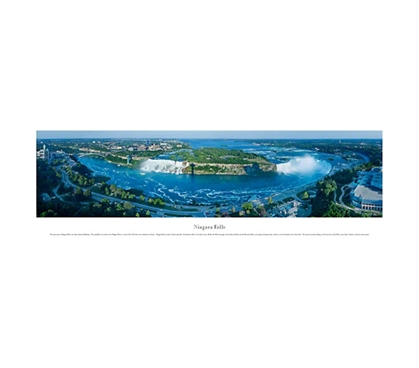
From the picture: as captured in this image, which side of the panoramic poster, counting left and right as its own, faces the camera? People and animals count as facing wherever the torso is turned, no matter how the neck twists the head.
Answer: front
